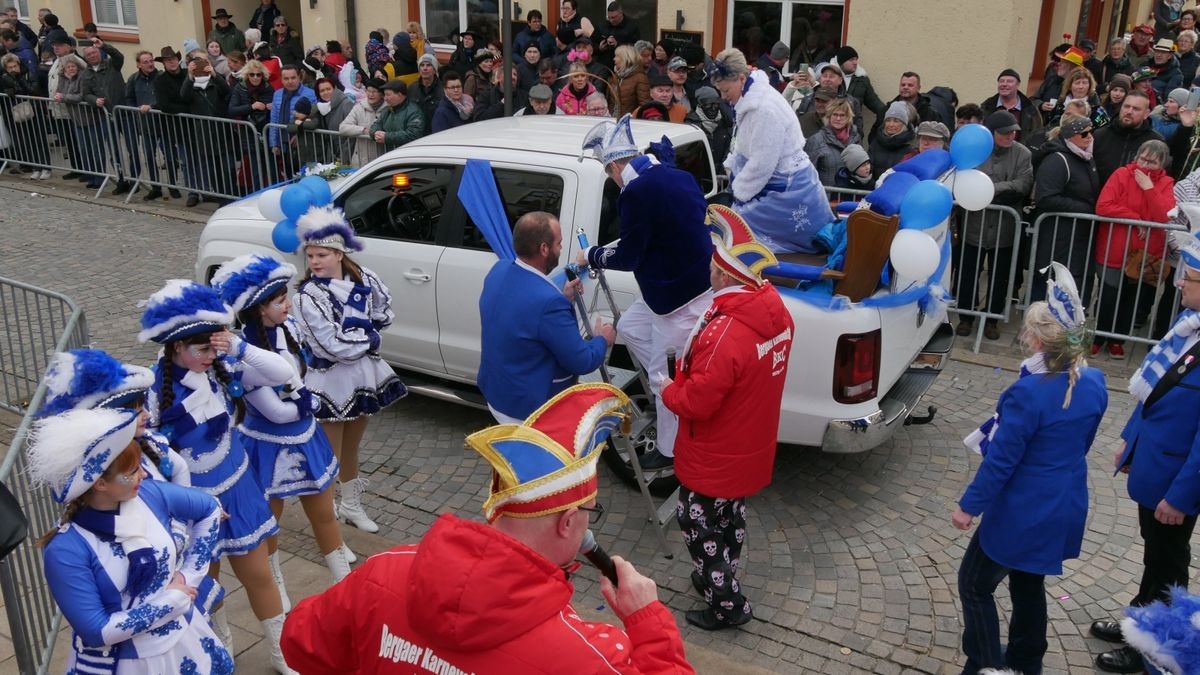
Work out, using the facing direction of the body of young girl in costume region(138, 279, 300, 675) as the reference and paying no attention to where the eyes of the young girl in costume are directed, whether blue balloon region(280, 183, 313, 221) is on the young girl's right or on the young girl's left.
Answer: on the young girl's left

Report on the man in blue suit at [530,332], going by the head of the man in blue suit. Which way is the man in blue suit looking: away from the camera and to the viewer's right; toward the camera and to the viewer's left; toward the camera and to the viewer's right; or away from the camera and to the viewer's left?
away from the camera and to the viewer's right

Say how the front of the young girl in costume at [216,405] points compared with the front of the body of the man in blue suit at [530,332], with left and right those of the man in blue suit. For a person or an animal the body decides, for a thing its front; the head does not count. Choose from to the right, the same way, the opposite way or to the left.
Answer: to the right

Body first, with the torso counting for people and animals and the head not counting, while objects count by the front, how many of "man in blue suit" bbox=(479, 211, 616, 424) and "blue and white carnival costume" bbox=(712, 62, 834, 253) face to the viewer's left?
1

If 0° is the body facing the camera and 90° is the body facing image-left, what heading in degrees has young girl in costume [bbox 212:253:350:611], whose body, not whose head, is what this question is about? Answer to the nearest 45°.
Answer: approximately 315°

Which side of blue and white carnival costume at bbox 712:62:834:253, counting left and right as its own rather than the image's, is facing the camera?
left
